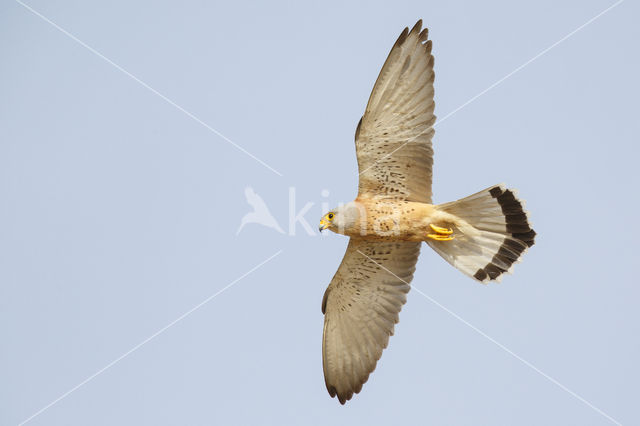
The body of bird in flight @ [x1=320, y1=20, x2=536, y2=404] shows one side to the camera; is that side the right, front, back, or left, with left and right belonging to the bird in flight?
left
